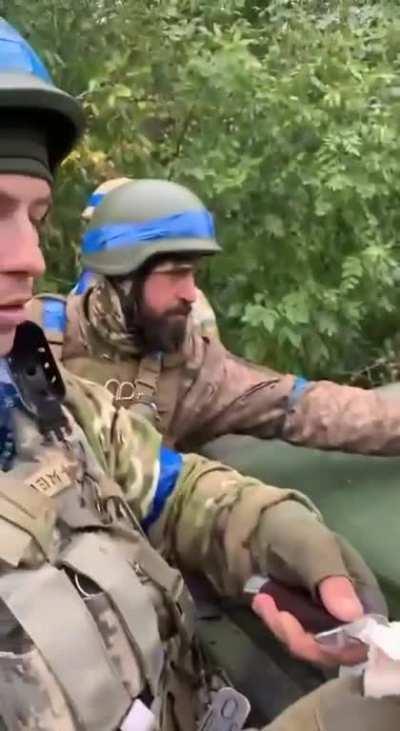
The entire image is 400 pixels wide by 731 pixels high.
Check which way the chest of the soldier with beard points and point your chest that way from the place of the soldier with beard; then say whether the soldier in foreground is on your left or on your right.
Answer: on your right

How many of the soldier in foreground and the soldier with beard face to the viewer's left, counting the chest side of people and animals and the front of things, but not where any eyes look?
0

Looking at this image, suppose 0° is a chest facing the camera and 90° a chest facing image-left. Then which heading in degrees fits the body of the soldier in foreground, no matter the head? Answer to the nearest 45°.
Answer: approximately 315°

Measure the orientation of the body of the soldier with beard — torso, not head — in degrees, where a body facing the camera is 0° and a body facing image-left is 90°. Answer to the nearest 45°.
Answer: approximately 315°

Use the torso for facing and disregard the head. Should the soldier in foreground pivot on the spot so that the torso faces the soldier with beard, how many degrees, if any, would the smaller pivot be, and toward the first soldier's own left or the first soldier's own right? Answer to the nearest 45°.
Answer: approximately 135° to the first soldier's own left
